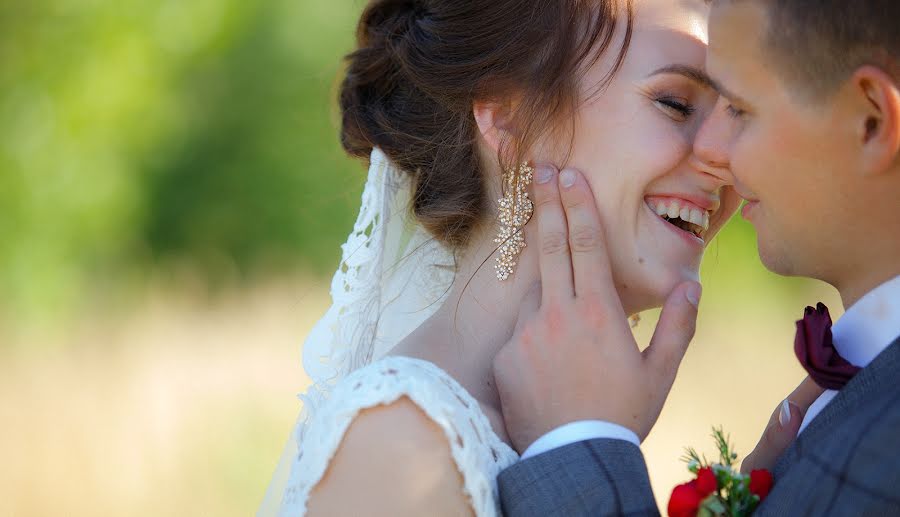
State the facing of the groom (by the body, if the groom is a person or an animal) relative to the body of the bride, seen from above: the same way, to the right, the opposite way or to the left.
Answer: the opposite way

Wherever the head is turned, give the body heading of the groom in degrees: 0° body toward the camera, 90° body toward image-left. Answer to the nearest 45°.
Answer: approximately 90°

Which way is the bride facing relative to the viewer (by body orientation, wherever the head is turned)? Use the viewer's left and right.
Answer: facing to the right of the viewer
